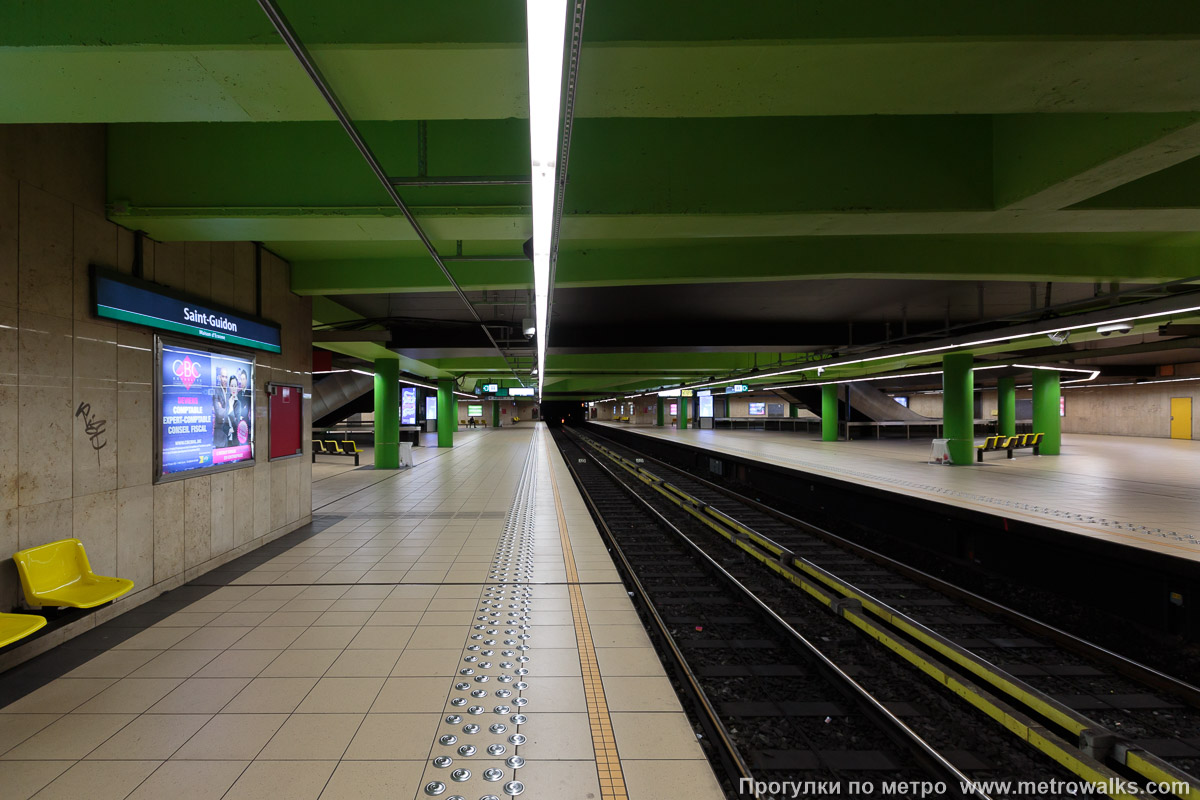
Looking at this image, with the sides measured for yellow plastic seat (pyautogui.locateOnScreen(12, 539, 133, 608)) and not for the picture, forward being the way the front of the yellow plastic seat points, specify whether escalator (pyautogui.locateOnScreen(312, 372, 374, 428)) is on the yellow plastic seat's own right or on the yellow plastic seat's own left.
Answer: on the yellow plastic seat's own left

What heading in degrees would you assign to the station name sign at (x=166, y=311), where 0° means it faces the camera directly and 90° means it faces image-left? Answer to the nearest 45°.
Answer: approximately 315°

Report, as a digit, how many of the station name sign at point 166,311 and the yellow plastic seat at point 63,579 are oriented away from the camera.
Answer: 0

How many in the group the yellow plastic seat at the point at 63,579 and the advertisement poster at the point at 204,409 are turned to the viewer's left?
0

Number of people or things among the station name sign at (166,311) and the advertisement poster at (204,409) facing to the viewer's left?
0

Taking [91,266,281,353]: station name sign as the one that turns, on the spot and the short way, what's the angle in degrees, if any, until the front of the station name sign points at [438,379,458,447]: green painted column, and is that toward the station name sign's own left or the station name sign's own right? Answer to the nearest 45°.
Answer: approximately 90° to the station name sign's own left

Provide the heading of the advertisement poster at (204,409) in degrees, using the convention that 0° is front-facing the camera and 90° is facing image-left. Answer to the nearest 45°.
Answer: approximately 315°

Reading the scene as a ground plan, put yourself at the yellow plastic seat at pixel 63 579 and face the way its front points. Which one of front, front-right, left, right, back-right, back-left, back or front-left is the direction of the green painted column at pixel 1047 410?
front-left
